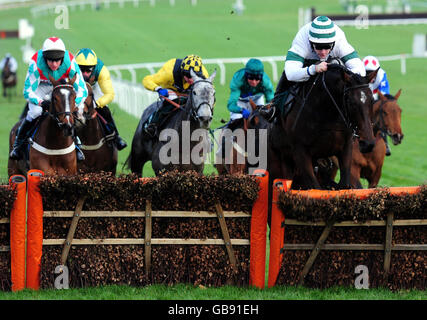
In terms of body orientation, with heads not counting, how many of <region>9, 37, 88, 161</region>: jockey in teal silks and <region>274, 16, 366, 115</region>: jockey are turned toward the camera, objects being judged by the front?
2

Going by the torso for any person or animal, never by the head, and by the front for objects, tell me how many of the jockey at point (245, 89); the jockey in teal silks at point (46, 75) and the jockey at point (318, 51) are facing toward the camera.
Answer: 3

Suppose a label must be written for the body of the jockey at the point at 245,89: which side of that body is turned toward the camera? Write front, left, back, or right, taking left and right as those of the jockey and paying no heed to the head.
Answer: front

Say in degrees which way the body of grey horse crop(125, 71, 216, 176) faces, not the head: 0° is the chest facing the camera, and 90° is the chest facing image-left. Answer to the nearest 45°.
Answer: approximately 315°

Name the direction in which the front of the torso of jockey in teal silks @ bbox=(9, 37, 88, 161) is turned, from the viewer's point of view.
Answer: toward the camera

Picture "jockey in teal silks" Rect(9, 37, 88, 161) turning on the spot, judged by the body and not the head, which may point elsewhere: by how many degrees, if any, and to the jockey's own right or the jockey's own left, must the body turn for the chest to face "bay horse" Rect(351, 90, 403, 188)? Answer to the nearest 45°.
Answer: approximately 90° to the jockey's own left

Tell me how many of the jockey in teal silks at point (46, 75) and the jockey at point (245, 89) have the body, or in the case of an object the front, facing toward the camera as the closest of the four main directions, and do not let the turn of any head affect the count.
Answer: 2

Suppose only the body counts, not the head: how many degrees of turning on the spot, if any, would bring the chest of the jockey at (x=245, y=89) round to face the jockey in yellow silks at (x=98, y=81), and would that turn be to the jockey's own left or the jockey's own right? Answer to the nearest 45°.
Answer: approximately 90° to the jockey's own right

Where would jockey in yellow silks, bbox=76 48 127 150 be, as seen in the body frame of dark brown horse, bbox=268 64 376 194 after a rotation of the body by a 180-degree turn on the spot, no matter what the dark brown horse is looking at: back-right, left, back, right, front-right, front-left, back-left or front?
front

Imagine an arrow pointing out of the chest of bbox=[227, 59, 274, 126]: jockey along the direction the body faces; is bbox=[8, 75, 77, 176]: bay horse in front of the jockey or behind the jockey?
in front

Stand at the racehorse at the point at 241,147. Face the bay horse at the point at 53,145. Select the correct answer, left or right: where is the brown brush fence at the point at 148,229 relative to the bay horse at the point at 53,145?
left

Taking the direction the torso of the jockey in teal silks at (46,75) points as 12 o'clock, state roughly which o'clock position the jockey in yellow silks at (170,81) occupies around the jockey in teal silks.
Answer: The jockey in yellow silks is roughly at 8 o'clock from the jockey in teal silks.

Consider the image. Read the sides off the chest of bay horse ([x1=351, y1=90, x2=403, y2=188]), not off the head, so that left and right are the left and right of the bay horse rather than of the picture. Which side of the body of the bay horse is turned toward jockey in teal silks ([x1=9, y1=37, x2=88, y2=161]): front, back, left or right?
right

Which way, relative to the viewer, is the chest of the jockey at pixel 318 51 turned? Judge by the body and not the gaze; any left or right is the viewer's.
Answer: facing the viewer
